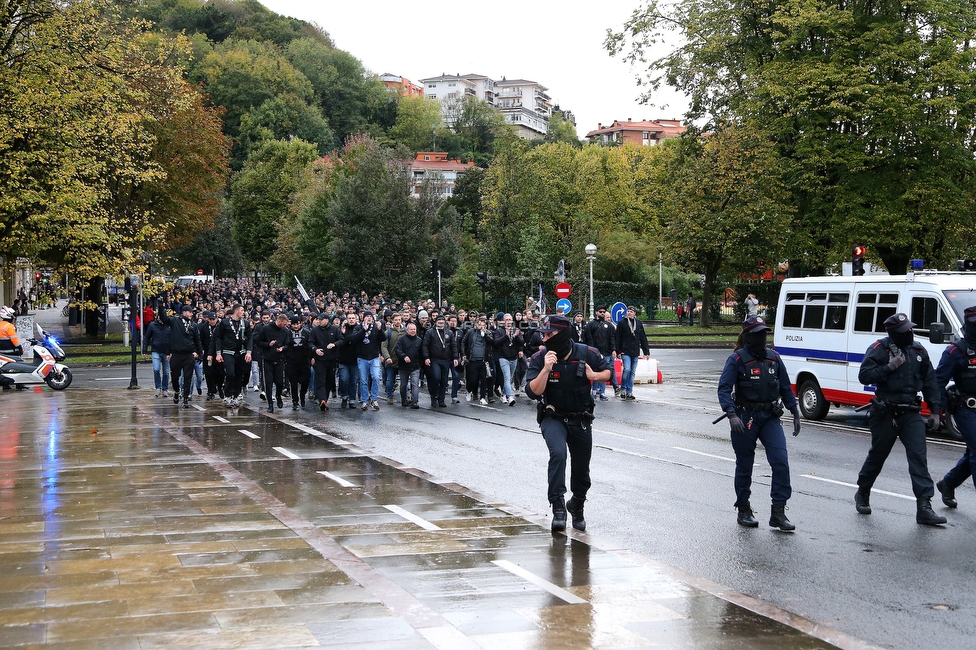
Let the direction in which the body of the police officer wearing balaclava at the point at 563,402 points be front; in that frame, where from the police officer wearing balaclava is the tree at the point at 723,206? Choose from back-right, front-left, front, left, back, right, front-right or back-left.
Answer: back

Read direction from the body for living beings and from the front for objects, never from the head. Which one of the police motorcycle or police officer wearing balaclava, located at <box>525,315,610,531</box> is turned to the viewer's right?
the police motorcycle

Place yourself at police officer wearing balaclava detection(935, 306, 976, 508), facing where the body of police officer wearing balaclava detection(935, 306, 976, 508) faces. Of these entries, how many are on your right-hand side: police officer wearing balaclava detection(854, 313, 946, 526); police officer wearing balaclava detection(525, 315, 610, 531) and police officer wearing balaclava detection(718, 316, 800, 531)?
3

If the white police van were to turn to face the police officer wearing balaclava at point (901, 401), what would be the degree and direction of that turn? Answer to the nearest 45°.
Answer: approximately 45° to its right

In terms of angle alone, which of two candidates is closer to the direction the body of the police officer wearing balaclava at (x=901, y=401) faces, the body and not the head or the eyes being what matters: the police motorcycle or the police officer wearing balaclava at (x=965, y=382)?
the police officer wearing balaclava

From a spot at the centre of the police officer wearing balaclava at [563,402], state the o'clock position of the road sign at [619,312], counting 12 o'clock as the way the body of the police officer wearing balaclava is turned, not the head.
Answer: The road sign is roughly at 6 o'clock from the police officer wearing balaclava.

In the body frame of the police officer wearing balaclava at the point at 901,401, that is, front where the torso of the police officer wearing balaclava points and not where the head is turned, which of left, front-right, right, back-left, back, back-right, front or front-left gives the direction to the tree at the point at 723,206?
back-left

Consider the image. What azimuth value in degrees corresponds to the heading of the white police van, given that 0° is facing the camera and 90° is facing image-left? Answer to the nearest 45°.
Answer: approximately 315°

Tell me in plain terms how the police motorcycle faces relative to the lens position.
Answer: facing to the right of the viewer

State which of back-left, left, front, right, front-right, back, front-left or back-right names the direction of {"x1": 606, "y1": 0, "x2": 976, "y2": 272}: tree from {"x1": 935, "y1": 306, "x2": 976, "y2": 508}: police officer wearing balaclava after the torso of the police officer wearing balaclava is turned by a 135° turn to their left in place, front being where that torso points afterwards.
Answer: front
